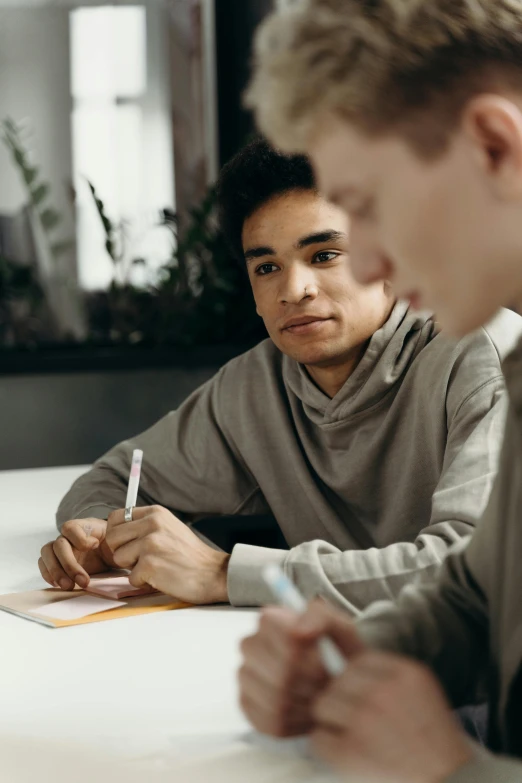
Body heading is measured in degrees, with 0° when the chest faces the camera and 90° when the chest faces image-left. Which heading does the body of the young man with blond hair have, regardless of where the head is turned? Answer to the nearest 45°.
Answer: approximately 90°

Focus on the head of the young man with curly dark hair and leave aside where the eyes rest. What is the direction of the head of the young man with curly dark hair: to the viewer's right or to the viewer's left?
to the viewer's right

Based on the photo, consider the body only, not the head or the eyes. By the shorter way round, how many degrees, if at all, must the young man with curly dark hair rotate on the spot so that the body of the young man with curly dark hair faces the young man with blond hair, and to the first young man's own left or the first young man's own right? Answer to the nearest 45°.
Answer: approximately 45° to the first young man's own left

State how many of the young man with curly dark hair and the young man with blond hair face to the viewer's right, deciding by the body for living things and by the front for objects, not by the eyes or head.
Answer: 0

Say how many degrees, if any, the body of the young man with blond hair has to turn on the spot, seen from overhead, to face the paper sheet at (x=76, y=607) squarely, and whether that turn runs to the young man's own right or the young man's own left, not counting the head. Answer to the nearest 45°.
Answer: approximately 45° to the young man's own right

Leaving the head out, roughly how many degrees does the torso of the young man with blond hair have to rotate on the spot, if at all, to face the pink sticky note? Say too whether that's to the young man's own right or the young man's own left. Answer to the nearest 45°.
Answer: approximately 45° to the young man's own right

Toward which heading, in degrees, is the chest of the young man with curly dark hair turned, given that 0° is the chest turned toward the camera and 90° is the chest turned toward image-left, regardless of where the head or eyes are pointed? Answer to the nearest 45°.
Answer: approximately 45°
